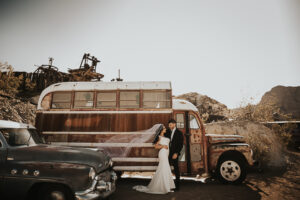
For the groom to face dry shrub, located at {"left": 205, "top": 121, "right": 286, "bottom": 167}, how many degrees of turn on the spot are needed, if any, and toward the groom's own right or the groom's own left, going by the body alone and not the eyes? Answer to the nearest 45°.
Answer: approximately 180°

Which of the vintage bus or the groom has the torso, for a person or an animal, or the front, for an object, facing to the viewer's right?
the vintage bus

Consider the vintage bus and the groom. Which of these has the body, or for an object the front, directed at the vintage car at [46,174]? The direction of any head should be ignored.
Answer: the groom

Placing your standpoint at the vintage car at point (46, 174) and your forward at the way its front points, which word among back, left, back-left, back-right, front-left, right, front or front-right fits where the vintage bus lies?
left

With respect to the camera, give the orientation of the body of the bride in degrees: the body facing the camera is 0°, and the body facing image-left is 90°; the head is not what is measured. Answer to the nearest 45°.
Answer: approximately 315°

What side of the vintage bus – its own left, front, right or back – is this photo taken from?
right

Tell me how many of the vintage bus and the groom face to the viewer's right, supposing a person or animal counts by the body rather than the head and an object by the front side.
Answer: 1

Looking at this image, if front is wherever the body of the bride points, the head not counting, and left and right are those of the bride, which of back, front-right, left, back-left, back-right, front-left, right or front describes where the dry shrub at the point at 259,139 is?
left

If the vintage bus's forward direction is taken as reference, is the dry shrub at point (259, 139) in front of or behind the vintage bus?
in front

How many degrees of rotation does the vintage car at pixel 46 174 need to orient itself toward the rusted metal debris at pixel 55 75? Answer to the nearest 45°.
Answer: approximately 135° to its left
